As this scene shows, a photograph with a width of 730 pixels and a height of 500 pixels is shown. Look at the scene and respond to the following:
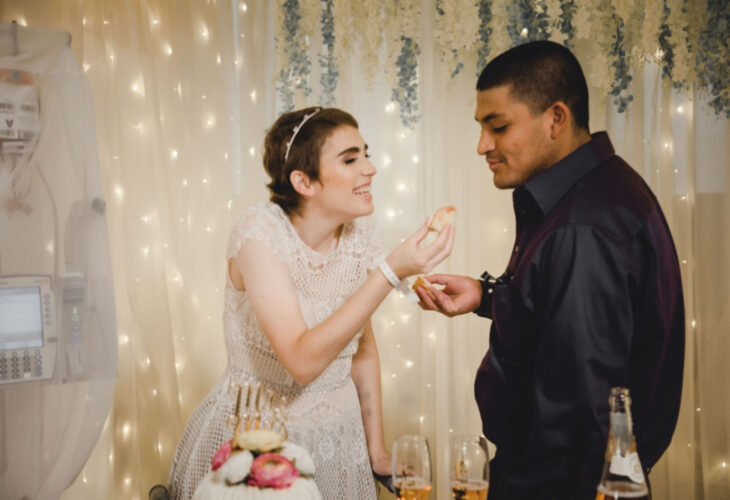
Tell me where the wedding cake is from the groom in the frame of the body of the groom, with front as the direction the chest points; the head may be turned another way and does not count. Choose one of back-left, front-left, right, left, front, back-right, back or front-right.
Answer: front-left

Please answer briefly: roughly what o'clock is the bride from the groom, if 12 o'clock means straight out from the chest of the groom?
The bride is roughly at 1 o'clock from the groom.

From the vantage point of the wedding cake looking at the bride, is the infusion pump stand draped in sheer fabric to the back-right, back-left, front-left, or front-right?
front-left

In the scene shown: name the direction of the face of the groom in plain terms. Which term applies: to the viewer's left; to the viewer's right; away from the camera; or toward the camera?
to the viewer's left

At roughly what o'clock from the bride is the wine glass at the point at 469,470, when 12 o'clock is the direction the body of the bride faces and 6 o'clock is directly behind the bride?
The wine glass is roughly at 1 o'clock from the bride.

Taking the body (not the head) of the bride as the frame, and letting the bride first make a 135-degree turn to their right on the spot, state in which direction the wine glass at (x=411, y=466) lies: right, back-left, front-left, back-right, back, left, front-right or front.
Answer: left

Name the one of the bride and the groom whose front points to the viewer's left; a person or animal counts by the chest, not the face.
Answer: the groom

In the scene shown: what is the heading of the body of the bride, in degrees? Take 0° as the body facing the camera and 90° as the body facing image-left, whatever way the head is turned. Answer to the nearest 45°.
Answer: approximately 315°

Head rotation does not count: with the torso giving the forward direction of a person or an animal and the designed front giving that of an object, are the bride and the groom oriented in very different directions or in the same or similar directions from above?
very different directions

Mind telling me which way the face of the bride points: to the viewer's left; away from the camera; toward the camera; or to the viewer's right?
to the viewer's right

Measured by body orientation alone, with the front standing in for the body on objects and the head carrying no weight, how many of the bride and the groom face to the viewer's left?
1

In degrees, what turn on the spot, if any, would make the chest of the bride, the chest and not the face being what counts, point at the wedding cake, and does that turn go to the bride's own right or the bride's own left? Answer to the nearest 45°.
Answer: approximately 45° to the bride's own right

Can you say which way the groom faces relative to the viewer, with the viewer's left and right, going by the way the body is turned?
facing to the left of the viewer

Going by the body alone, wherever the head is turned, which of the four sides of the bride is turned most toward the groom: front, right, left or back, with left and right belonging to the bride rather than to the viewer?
front

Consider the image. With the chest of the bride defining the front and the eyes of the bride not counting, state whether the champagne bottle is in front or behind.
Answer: in front
